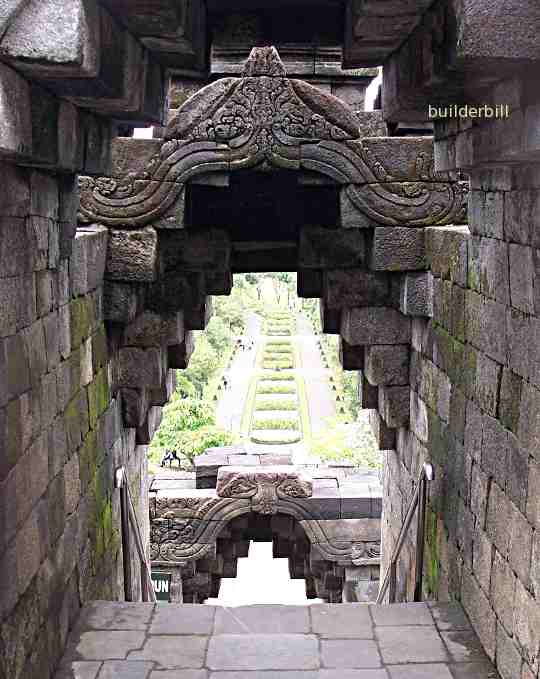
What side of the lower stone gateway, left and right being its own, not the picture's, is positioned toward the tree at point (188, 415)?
back

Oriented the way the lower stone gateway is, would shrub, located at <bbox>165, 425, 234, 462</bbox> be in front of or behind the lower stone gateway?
behind

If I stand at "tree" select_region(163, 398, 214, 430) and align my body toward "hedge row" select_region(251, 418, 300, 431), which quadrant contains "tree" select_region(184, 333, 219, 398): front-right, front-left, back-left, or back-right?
front-left

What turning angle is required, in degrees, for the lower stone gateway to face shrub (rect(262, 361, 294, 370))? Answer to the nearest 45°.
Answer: approximately 180°

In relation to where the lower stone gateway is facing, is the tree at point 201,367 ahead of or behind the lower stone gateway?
behind

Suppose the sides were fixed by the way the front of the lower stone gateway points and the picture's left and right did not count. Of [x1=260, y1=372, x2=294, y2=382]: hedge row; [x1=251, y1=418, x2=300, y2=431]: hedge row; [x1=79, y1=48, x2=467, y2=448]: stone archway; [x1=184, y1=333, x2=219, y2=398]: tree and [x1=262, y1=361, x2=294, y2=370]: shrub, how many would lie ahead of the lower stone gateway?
1

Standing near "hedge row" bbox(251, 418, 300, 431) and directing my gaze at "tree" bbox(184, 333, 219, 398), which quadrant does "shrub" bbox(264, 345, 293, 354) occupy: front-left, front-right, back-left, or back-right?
front-right

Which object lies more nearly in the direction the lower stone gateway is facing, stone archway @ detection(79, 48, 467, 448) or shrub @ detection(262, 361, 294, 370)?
the stone archway

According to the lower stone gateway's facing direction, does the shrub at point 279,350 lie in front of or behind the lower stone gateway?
behind

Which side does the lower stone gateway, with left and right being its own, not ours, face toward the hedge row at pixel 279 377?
back

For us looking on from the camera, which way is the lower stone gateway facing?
facing the viewer

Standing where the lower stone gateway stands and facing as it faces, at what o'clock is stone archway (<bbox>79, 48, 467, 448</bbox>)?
The stone archway is roughly at 12 o'clock from the lower stone gateway.

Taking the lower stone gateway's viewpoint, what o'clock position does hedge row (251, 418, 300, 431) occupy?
The hedge row is roughly at 6 o'clock from the lower stone gateway.

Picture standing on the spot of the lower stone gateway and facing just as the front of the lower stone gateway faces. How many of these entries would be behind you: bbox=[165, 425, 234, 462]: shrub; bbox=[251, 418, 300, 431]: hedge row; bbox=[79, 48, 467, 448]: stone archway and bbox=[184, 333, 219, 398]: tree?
3
